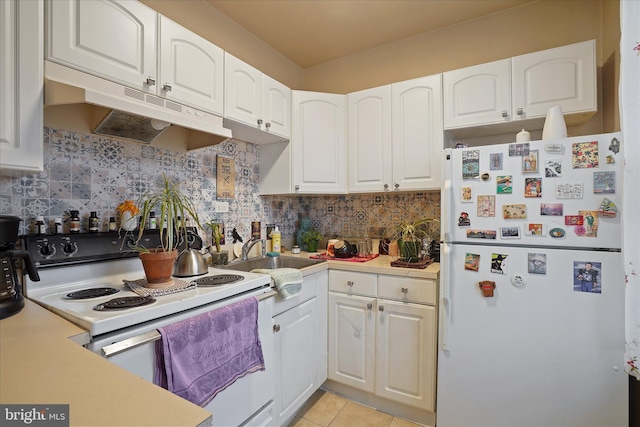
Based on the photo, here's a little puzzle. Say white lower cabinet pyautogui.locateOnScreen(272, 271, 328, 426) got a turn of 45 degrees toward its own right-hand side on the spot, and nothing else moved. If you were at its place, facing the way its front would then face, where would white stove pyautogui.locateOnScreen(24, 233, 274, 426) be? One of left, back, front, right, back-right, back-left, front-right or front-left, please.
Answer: front-right

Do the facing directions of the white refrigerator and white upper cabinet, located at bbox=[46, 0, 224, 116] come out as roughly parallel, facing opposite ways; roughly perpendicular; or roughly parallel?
roughly perpendicular

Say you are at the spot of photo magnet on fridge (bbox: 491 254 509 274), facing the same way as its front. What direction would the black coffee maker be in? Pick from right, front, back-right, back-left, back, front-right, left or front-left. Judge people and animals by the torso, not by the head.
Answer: front-right

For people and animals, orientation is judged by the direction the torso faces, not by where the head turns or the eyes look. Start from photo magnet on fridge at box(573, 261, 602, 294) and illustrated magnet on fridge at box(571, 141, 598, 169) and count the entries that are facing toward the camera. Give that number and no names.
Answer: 2

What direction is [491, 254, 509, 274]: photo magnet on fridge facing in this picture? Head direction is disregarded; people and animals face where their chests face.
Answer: toward the camera

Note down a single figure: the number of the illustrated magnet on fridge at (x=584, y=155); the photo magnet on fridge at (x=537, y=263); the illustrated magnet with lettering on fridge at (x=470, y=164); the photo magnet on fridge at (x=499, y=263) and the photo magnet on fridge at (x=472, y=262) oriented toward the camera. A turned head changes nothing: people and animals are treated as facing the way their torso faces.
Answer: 5

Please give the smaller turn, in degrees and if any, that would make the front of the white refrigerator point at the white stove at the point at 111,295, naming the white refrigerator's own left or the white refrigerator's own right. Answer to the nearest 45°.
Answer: approximately 45° to the white refrigerator's own right

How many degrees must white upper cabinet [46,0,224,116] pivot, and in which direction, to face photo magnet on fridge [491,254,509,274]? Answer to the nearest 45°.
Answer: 0° — it already faces it

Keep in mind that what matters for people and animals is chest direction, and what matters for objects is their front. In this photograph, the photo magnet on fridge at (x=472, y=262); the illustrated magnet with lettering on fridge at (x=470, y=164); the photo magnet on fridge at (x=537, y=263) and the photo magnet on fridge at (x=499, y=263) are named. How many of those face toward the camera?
4

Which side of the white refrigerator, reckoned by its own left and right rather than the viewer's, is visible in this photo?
front

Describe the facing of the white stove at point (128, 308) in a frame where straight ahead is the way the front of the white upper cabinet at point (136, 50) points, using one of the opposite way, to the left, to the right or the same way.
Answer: the same way

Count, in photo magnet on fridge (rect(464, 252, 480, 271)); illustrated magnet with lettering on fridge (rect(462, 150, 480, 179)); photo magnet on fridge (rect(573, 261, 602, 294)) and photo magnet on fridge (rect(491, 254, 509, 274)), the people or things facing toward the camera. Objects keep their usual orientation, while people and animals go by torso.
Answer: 4

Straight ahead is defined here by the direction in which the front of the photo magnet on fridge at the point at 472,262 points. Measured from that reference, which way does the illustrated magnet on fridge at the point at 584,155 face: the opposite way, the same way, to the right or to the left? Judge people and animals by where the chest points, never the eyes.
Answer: the same way
